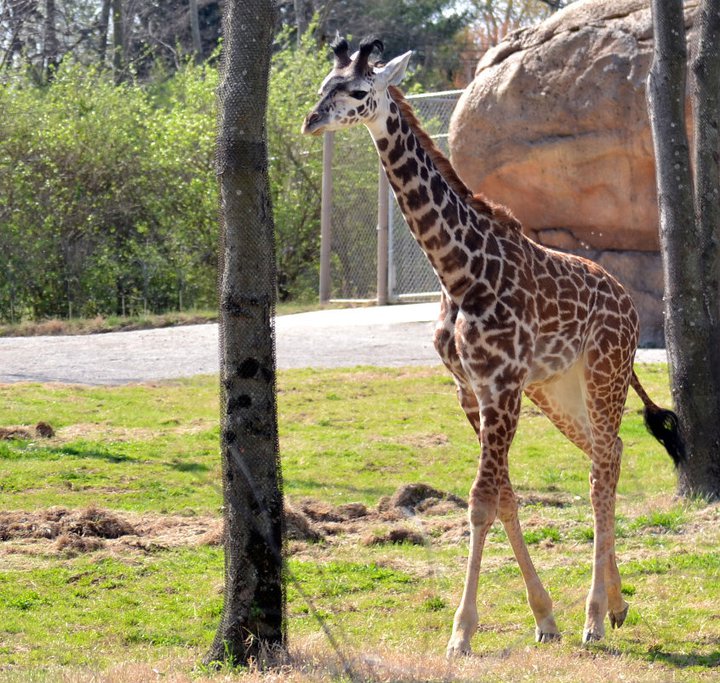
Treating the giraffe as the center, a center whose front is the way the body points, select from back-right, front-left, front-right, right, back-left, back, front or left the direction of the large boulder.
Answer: back-right

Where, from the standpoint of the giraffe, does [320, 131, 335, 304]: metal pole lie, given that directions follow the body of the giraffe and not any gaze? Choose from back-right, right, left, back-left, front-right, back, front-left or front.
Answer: back-right

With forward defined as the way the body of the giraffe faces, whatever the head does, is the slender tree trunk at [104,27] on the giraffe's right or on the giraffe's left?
on the giraffe's right

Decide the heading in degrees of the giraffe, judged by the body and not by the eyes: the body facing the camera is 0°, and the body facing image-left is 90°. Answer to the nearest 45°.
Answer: approximately 45°

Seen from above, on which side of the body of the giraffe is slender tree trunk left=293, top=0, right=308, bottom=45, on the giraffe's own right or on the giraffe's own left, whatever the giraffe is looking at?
on the giraffe's own right

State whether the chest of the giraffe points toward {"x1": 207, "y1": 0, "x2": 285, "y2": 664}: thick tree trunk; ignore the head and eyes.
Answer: yes

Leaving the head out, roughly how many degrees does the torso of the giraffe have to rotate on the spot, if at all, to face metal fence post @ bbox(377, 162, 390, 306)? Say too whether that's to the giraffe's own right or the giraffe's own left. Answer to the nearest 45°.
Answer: approximately 135° to the giraffe's own right

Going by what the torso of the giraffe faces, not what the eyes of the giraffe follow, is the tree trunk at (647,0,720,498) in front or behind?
behind

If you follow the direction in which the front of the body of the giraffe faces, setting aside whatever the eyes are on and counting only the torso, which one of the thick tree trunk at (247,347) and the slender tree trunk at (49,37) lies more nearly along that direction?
the thick tree trunk

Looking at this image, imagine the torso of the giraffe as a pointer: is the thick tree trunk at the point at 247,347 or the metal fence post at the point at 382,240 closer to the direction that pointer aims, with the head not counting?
the thick tree trunk
